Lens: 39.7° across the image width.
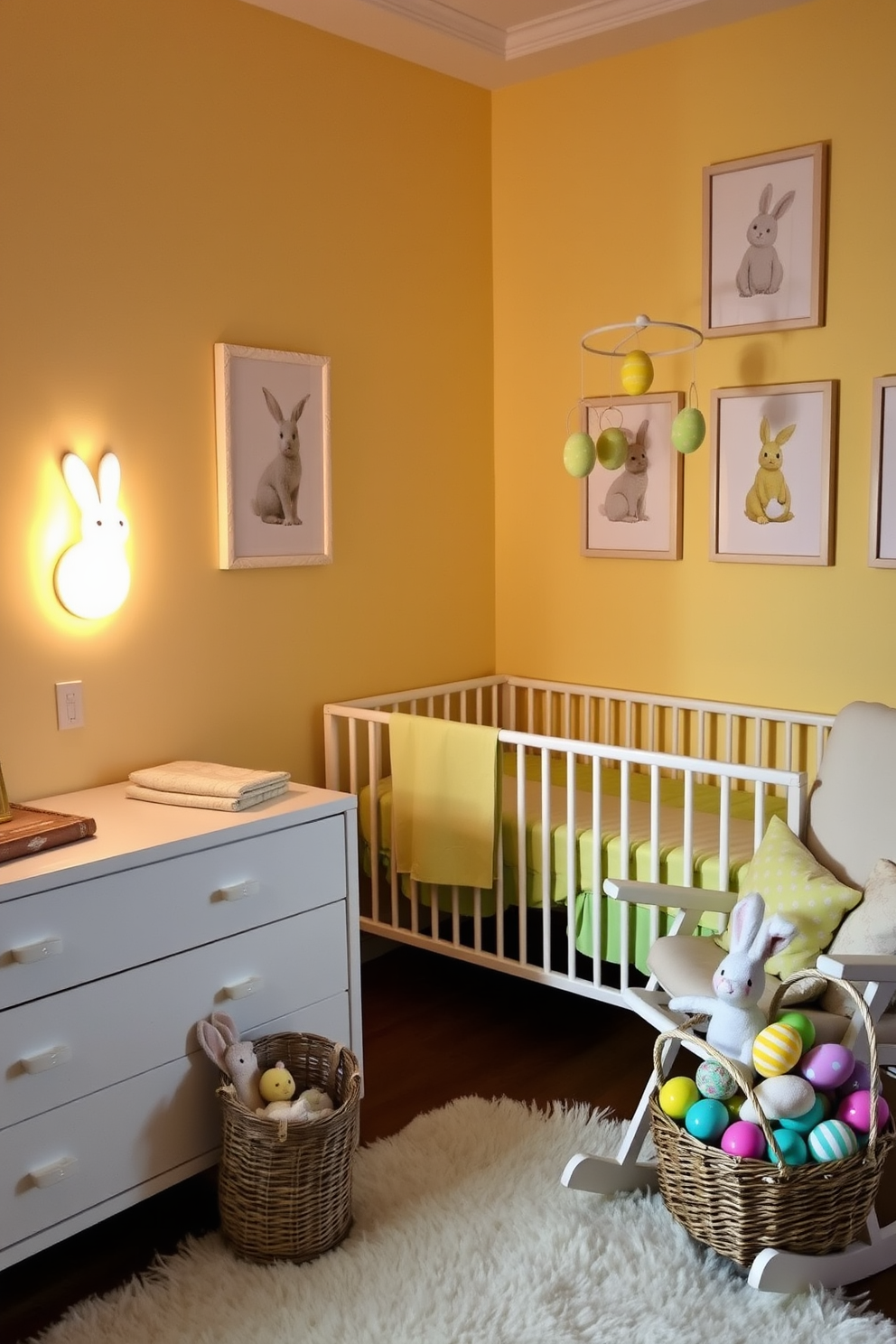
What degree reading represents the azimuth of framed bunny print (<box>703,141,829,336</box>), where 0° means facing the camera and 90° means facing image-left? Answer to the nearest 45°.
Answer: approximately 45°

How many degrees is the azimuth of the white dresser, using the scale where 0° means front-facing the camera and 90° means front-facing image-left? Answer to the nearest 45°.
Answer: approximately 315°

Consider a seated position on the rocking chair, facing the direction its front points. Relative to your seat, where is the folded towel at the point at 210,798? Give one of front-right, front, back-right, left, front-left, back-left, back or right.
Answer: front-right

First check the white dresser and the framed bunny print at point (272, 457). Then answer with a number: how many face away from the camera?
0

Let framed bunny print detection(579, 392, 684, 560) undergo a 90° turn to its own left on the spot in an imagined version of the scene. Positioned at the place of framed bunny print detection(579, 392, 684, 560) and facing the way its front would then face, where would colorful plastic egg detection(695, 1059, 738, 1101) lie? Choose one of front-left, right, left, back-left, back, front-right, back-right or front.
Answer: front-right

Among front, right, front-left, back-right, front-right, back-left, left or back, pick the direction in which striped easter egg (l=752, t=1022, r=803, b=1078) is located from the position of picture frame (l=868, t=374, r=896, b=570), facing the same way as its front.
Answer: front-left

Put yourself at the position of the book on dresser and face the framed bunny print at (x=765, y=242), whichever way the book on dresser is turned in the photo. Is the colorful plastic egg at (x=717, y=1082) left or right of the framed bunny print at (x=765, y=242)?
right

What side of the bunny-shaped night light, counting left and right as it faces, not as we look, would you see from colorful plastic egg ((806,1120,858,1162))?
front

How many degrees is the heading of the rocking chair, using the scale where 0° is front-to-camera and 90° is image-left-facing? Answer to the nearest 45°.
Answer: approximately 45°
